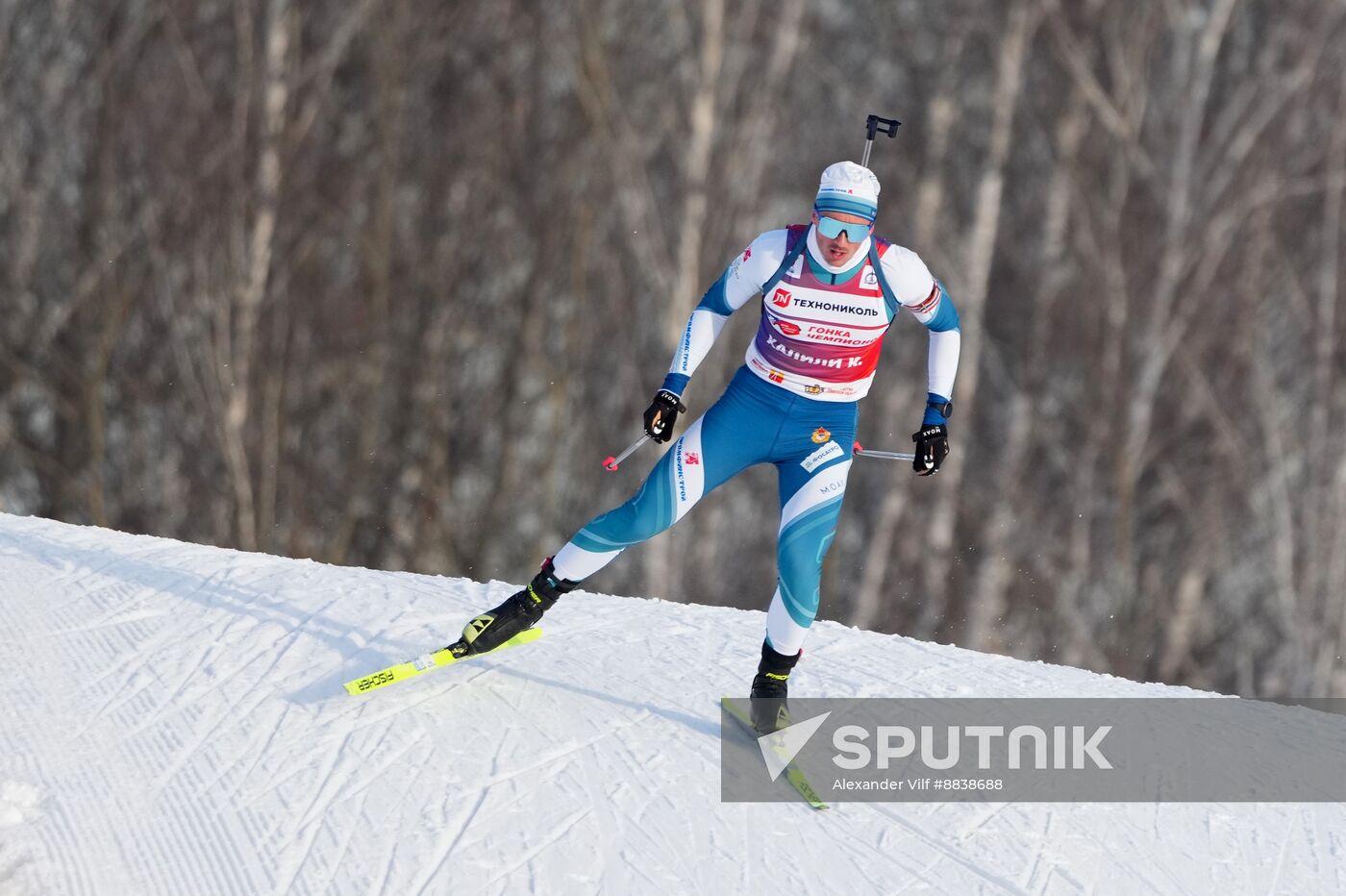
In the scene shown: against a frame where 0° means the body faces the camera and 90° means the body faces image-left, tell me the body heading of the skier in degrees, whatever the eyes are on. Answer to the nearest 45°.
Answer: approximately 0°
